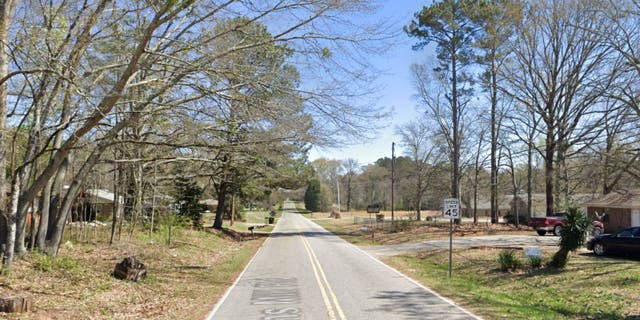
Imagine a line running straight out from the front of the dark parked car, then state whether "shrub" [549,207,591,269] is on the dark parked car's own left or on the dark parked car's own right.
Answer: on the dark parked car's own left

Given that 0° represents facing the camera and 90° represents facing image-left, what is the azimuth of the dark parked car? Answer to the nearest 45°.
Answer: approximately 90°

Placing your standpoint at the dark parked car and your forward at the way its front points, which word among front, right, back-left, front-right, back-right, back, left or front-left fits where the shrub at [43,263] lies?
front-left

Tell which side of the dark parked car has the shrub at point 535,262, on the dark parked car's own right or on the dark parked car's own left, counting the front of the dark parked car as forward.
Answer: on the dark parked car's own left

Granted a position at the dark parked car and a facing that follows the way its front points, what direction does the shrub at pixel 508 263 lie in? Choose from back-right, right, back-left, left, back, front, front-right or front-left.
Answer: front-left
